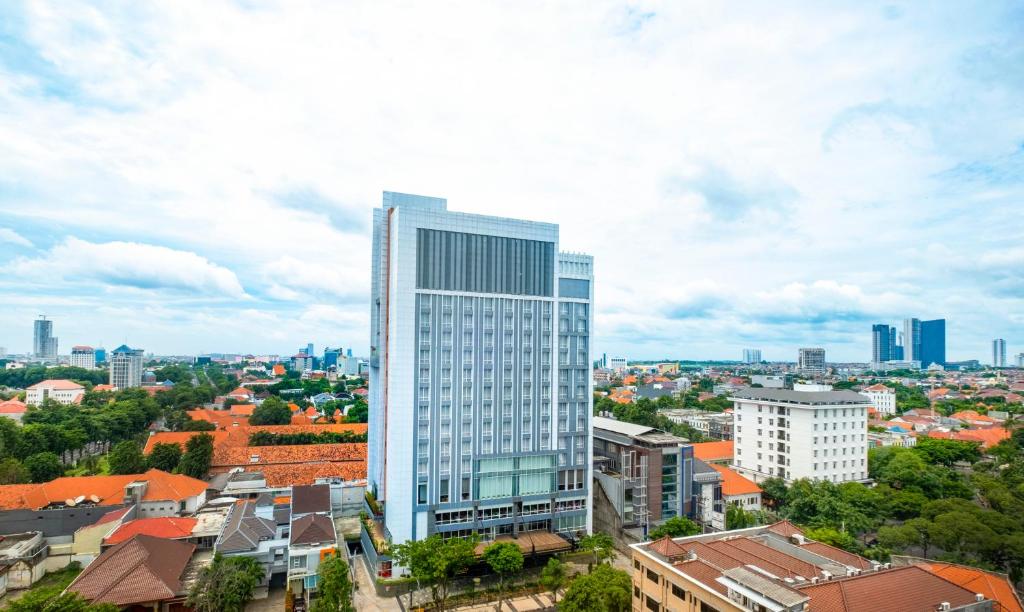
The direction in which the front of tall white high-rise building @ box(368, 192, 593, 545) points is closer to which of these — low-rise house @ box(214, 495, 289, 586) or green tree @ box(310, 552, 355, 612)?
the green tree

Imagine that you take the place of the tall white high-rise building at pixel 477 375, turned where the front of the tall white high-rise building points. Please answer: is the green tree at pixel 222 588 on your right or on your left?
on your right

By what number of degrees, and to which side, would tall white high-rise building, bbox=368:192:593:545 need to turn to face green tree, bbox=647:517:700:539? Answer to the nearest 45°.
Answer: approximately 90° to its left

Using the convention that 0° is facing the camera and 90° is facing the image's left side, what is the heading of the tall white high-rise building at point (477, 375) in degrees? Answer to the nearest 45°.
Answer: approximately 0°

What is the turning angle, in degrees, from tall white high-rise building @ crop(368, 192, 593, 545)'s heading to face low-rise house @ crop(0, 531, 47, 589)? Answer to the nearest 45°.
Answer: approximately 90° to its right

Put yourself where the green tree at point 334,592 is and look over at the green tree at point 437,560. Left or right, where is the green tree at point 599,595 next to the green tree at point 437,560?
right

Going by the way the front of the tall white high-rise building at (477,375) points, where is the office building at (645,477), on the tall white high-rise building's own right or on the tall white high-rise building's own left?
on the tall white high-rise building's own left
